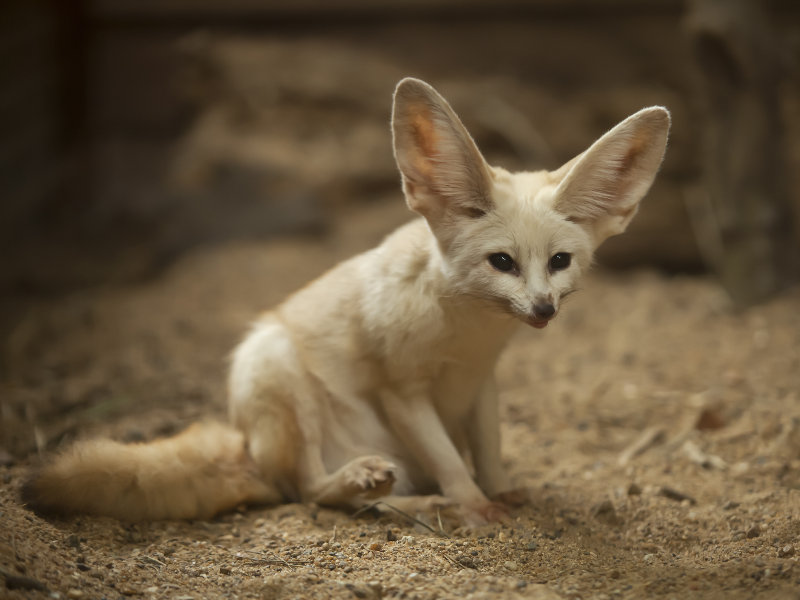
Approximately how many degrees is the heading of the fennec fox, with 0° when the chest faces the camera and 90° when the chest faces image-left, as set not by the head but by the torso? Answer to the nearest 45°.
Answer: approximately 315°
